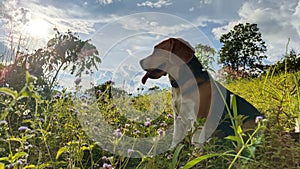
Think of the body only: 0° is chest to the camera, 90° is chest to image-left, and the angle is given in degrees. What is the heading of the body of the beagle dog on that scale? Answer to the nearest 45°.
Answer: approximately 45°

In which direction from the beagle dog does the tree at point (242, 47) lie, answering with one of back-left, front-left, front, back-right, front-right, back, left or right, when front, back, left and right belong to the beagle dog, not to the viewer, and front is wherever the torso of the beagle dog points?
back-right

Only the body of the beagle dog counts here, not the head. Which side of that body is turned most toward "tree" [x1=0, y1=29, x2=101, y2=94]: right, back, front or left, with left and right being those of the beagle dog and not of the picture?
right
